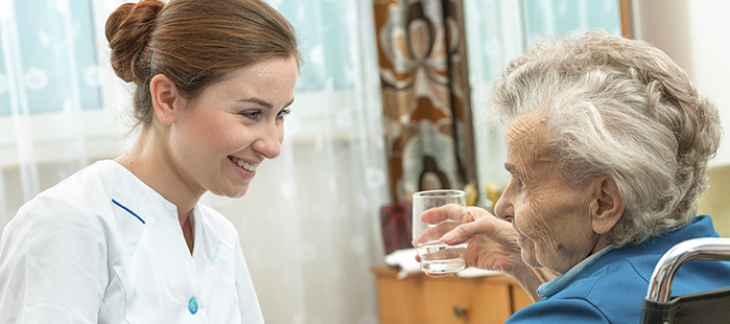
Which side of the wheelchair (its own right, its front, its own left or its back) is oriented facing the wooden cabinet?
front

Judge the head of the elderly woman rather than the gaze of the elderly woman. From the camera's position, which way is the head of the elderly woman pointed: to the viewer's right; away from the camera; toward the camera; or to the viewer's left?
to the viewer's left

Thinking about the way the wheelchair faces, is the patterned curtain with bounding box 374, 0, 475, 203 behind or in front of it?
in front

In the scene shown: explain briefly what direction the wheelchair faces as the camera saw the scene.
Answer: facing away from the viewer and to the left of the viewer

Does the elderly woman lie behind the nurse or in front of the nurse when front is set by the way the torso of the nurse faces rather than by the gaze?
in front

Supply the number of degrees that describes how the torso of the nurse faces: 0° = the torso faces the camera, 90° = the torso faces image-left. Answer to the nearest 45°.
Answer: approximately 315°
